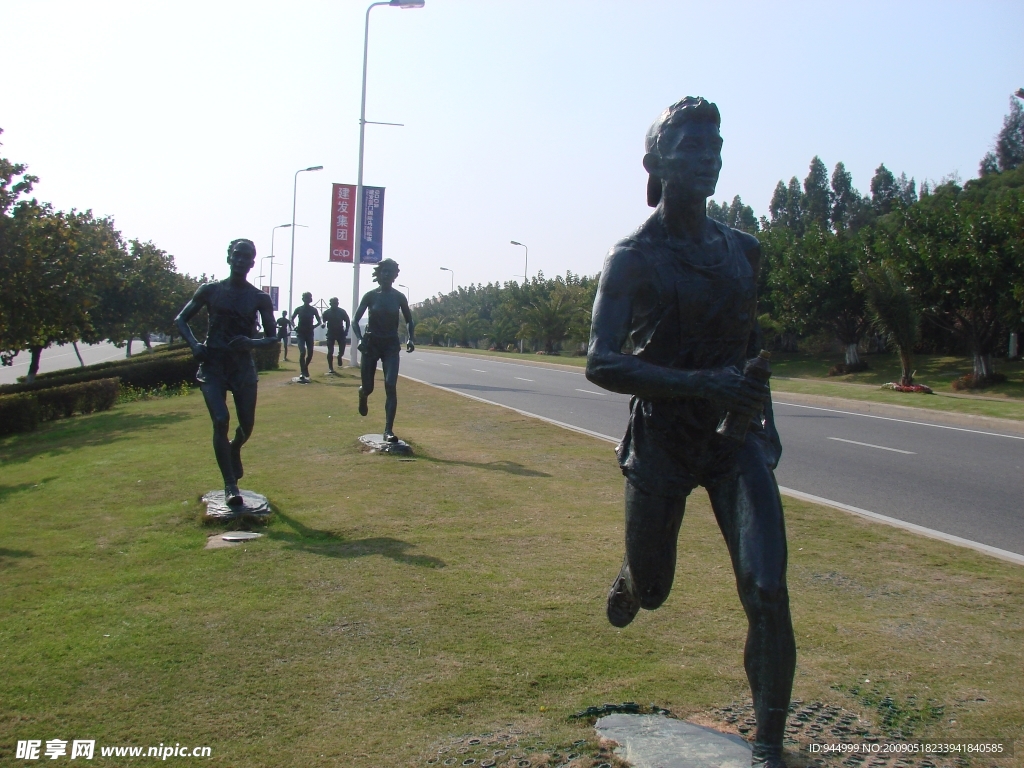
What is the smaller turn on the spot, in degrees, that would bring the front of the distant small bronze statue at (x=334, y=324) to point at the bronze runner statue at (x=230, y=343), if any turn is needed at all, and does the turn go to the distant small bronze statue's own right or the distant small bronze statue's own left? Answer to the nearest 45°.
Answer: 0° — it already faces it

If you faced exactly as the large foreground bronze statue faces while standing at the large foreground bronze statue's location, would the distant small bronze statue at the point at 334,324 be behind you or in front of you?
behind

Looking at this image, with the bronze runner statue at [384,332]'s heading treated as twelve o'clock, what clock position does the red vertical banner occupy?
The red vertical banner is roughly at 6 o'clock from the bronze runner statue.

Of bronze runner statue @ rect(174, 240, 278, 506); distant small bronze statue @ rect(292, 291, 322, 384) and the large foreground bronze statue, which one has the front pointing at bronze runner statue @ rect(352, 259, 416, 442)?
the distant small bronze statue

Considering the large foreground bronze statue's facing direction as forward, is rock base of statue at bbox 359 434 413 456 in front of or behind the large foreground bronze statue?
behind

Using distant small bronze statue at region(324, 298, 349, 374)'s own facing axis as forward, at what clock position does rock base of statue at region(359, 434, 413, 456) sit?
The rock base of statue is roughly at 12 o'clock from the distant small bronze statue.

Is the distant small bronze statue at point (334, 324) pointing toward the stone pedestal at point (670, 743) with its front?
yes

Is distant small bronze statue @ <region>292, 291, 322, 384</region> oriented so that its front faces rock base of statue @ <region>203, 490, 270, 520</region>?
yes
